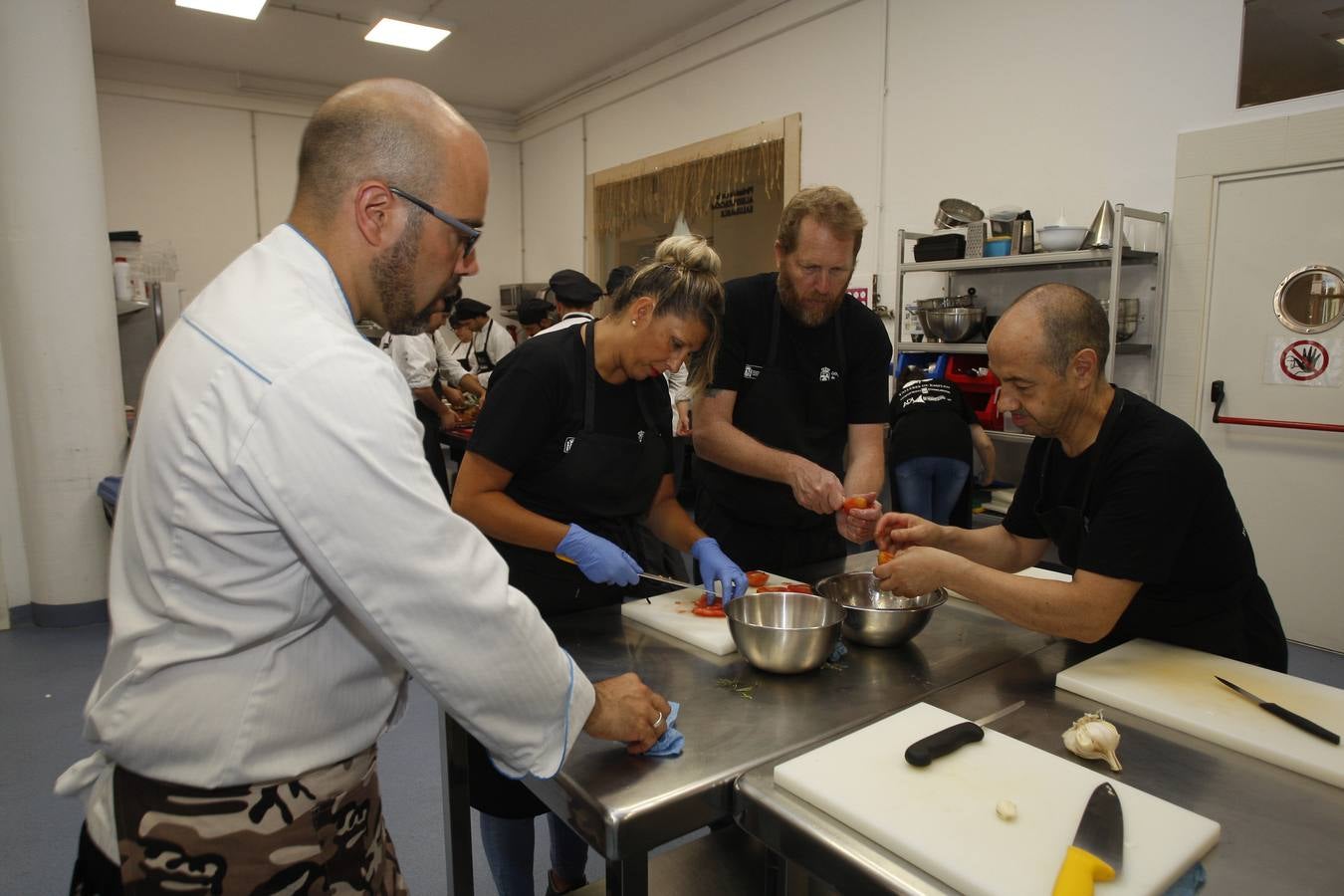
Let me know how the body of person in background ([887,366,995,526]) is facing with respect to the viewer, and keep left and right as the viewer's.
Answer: facing away from the viewer

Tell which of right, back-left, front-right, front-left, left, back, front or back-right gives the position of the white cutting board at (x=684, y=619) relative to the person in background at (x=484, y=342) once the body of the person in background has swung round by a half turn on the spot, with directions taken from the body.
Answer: back-right

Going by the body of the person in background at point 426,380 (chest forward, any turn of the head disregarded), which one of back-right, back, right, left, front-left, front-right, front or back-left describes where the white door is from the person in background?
front-right

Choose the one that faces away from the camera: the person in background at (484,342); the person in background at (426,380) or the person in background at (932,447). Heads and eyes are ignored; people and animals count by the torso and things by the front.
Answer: the person in background at (932,447)

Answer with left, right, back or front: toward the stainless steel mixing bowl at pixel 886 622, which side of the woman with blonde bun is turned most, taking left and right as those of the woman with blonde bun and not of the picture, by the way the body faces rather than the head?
front

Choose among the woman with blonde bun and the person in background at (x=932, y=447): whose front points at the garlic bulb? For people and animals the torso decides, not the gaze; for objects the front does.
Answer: the woman with blonde bun

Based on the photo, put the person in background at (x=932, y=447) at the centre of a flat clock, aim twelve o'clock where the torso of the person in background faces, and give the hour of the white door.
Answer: The white door is roughly at 3 o'clock from the person in background.

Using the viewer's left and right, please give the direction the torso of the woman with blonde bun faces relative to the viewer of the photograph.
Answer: facing the viewer and to the right of the viewer

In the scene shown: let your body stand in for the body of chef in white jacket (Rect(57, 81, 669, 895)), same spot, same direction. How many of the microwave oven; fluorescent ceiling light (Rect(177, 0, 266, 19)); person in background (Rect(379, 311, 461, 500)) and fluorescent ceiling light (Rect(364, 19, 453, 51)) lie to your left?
4

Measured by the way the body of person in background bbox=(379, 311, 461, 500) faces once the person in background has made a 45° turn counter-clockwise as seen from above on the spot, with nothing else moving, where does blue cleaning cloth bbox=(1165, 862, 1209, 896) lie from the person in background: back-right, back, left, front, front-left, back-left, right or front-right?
back-right

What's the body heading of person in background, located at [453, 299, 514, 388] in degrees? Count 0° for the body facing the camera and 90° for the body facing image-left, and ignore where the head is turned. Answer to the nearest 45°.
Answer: approximately 45°

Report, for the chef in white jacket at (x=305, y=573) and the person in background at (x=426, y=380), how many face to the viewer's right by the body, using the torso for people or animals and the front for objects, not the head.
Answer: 2
